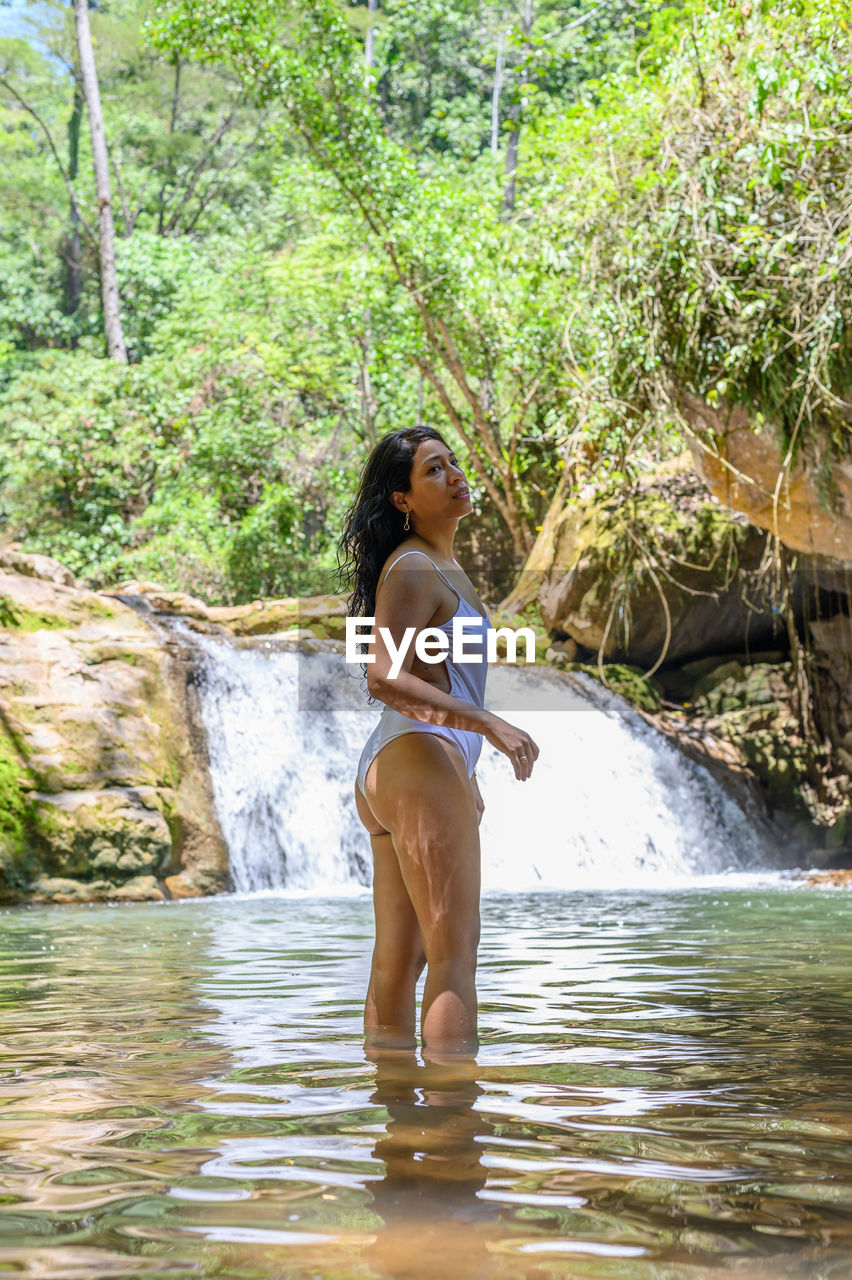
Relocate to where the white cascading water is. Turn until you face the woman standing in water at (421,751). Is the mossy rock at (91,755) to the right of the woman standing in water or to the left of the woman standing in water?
right

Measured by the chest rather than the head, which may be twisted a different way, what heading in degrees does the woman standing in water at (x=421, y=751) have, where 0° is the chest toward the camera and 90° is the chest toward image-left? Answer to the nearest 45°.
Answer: approximately 270°

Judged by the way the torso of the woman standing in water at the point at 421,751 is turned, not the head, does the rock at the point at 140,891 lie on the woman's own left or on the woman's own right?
on the woman's own left

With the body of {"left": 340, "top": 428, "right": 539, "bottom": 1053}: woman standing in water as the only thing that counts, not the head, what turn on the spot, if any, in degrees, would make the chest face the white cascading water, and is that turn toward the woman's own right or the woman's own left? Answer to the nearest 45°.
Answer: approximately 90° to the woman's own left

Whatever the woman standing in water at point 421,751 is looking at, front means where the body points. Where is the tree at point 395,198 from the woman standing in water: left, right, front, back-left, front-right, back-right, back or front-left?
left

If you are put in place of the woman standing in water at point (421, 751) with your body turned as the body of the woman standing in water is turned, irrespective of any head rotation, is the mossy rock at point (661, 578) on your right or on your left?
on your left
